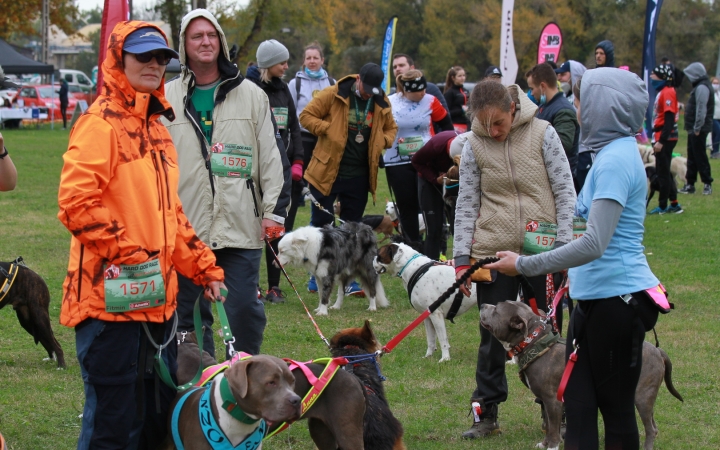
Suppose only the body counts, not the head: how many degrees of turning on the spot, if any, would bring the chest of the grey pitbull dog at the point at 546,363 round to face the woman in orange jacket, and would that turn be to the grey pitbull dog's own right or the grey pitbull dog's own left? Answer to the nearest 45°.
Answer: approximately 45° to the grey pitbull dog's own left

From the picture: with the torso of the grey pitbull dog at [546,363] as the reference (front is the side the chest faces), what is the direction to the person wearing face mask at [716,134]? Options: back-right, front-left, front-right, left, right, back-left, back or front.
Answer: right

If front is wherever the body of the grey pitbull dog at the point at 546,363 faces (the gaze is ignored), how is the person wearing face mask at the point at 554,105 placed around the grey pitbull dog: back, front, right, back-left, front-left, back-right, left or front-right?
right

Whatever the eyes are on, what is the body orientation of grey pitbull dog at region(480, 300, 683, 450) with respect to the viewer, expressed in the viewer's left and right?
facing to the left of the viewer

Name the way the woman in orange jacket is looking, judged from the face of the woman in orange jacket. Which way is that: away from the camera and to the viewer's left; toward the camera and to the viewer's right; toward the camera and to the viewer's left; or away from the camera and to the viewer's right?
toward the camera and to the viewer's right

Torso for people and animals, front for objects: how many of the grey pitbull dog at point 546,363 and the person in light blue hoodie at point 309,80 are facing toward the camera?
1

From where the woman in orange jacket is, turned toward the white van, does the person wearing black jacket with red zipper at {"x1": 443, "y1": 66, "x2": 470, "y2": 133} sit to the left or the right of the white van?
right

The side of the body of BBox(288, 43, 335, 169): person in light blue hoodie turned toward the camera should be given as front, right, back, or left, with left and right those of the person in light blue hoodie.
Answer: front
